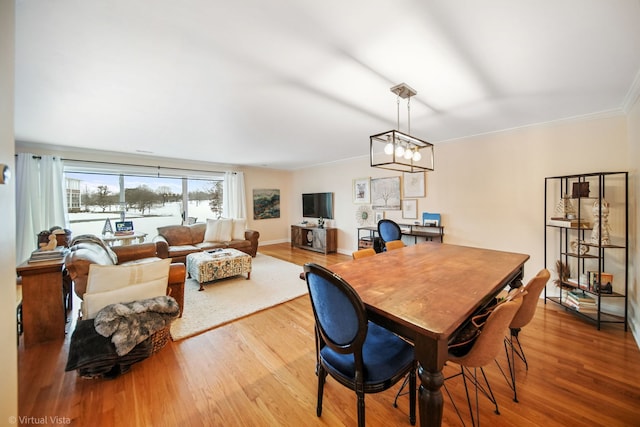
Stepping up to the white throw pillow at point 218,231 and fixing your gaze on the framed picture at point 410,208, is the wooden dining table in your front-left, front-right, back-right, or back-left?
front-right

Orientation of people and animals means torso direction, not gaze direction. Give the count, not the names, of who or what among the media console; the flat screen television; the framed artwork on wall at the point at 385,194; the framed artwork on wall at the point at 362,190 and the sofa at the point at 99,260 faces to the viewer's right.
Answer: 1

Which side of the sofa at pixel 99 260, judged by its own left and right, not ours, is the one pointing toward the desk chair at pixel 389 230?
front

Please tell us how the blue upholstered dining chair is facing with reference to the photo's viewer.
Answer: facing away from the viewer and to the right of the viewer

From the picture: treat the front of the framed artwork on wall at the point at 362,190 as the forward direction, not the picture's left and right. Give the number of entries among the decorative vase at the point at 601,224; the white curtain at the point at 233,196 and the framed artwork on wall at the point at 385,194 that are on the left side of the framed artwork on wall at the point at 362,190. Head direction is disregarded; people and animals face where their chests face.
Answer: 2

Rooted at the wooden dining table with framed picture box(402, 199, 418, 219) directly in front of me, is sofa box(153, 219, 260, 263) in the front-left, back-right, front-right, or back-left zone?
front-left

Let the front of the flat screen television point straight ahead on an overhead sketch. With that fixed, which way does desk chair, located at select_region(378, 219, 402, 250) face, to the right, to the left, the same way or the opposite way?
the opposite way

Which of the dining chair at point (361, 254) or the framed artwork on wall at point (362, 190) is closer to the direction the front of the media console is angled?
the dining chair

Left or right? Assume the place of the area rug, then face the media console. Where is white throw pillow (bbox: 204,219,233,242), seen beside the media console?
left

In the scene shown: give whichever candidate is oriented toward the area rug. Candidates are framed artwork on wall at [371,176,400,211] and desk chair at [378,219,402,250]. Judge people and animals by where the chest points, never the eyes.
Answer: the framed artwork on wall

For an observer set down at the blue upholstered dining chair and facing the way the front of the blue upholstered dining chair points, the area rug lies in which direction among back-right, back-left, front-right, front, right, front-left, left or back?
left

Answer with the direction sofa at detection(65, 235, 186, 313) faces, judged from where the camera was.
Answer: facing to the right of the viewer

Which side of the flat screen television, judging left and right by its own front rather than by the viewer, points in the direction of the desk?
left
